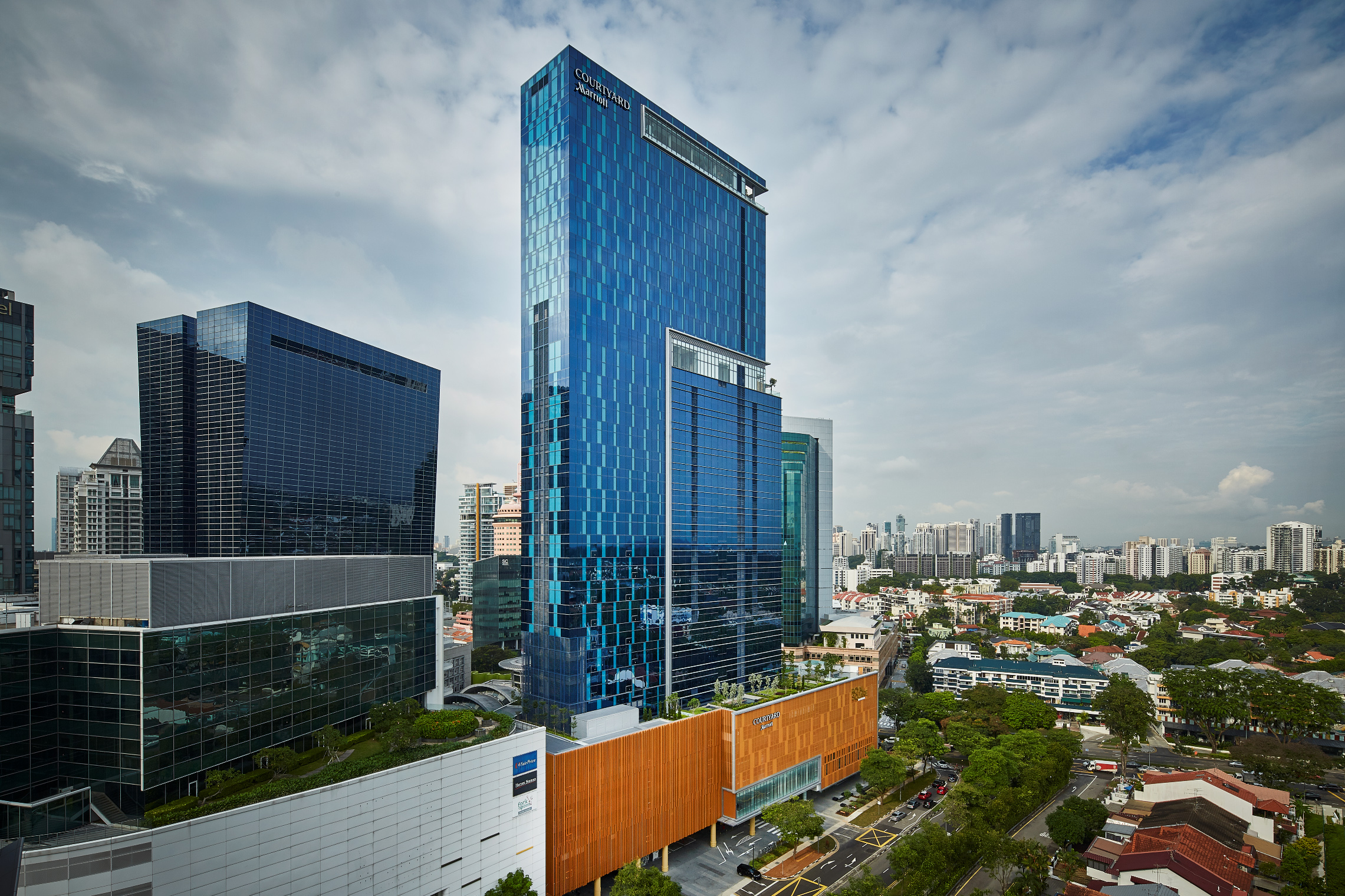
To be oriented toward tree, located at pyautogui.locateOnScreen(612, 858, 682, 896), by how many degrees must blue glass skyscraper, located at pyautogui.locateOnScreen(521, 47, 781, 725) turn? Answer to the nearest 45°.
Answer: approximately 45° to its right

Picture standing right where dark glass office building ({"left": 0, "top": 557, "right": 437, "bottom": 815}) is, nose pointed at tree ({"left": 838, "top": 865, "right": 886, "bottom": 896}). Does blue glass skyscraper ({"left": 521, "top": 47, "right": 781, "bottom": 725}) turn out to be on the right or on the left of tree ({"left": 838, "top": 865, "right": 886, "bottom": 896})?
left

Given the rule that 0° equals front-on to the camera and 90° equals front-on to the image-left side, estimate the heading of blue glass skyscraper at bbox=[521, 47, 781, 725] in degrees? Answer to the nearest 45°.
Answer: approximately 315°

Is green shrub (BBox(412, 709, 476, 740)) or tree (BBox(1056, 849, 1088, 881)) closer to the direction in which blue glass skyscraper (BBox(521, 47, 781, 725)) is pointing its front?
the tree

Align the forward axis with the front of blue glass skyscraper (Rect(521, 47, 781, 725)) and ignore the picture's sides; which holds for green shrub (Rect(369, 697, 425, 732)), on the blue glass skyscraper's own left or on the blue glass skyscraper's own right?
on the blue glass skyscraper's own right
